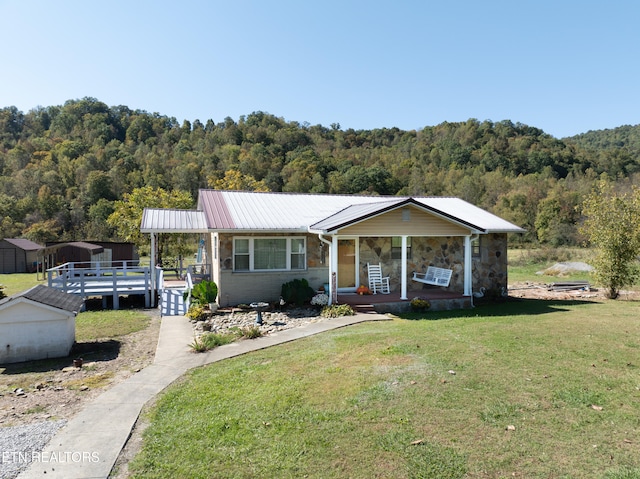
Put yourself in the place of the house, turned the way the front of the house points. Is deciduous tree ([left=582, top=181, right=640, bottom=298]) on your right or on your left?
on your left

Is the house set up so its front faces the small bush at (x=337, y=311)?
yes

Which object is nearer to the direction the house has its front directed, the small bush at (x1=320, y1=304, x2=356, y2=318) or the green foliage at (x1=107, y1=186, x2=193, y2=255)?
the small bush

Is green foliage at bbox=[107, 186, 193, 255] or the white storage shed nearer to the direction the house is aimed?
the white storage shed

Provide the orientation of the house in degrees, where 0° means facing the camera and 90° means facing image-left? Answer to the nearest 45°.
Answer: approximately 0°

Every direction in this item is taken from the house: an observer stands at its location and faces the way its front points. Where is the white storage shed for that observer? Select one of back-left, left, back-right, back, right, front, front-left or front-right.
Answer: front-right

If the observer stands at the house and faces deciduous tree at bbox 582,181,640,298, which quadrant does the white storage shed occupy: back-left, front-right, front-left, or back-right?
back-right

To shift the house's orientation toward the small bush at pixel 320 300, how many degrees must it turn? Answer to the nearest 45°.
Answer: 0° — it already faces it

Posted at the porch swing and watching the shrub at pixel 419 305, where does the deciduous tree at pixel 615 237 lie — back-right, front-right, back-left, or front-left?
back-left

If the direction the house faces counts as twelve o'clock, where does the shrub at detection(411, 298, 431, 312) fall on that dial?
The shrub is roughly at 10 o'clock from the house.
